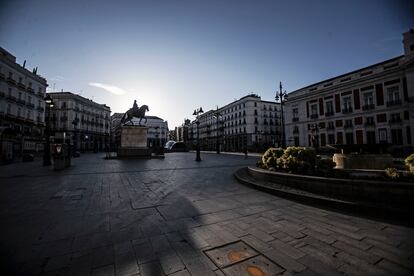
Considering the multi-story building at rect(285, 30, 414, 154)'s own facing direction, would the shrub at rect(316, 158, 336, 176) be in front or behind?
in front

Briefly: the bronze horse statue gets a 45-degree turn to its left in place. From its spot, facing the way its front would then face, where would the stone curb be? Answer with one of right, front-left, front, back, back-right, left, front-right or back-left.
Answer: back-right

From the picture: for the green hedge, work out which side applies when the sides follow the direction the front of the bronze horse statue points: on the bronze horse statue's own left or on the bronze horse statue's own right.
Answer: on the bronze horse statue's own right

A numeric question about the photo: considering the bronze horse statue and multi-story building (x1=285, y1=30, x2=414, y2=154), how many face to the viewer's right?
1

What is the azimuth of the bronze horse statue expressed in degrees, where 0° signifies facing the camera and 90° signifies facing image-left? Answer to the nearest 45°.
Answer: approximately 270°

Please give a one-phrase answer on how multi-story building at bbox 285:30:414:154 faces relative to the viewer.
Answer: facing the viewer and to the left of the viewer

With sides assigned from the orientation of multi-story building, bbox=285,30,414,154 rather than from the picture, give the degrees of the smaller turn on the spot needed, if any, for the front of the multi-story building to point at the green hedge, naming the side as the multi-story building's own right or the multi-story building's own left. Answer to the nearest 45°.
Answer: approximately 45° to the multi-story building's own left

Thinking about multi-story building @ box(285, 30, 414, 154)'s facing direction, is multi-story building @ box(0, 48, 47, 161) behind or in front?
in front

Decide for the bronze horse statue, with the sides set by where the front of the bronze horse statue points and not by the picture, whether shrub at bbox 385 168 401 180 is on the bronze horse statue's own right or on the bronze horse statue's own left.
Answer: on the bronze horse statue's own right

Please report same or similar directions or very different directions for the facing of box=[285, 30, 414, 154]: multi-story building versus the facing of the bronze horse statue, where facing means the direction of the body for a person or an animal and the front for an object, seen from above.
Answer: very different directions

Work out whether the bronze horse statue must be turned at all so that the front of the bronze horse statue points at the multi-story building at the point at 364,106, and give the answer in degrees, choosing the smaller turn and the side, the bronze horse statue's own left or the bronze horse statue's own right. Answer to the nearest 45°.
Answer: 0° — it already faces it

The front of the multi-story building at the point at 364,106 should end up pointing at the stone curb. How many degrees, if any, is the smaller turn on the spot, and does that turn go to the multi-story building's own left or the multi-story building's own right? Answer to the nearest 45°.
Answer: approximately 45° to the multi-story building's own left

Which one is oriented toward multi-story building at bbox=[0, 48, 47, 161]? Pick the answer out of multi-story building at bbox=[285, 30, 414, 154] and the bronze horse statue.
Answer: multi-story building at bbox=[285, 30, 414, 154]
